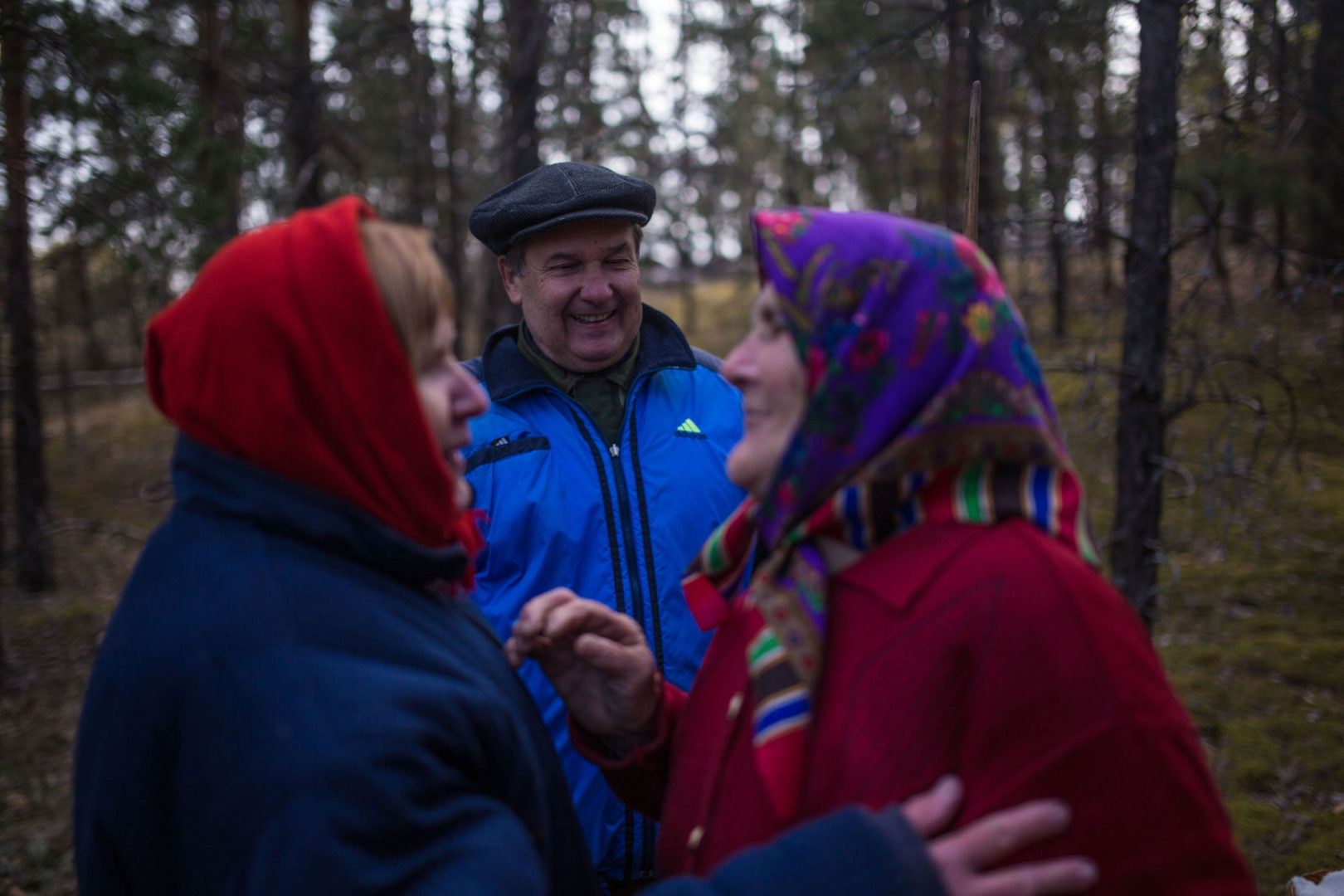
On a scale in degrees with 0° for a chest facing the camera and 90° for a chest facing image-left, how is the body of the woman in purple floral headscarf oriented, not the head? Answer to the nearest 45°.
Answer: approximately 90°

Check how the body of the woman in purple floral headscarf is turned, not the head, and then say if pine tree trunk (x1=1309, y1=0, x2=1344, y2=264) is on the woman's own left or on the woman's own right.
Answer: on the woman's own right

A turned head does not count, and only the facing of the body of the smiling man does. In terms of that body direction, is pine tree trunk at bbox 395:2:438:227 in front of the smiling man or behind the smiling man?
behind

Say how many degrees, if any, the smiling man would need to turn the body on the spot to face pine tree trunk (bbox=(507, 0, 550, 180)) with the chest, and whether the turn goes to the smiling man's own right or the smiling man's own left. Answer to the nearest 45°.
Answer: approximately 180°

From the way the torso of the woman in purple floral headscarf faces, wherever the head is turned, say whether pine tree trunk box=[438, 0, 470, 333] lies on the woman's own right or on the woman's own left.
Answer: on the woman's own right

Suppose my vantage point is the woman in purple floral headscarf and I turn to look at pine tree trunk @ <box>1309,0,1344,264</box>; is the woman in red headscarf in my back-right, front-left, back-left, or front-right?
back-left

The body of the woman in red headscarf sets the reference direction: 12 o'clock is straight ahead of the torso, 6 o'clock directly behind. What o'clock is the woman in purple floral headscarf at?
The woman in purple floral headscarf is roughly at 12 o'clock from the woman in red headscarf.

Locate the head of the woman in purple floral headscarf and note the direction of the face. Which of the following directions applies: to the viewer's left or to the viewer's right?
to the viewer's left

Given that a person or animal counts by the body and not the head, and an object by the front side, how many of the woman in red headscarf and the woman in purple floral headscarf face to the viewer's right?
1

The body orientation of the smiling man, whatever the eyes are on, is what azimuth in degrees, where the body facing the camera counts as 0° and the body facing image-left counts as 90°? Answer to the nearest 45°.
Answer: approximately 0°

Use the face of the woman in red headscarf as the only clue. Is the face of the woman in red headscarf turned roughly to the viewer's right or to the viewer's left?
to the viewer's right

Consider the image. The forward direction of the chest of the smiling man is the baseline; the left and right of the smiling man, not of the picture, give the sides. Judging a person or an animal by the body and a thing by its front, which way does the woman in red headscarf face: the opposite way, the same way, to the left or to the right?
to the left

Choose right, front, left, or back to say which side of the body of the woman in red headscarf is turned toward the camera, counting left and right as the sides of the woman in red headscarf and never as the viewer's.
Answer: right
